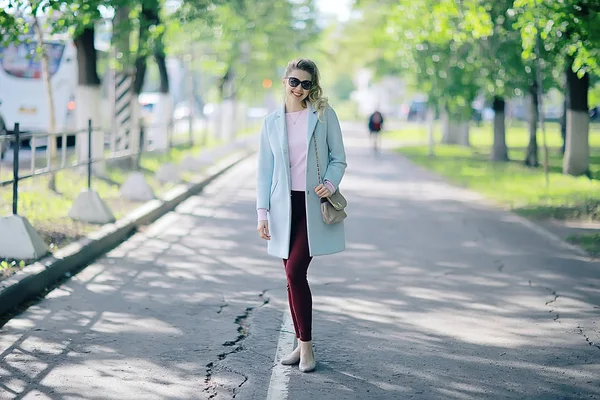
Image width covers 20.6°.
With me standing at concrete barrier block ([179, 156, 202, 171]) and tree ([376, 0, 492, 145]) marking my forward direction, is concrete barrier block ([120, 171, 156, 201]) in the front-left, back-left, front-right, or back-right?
back-right

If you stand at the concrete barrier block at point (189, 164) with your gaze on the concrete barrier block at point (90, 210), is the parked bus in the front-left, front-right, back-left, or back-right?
back-right

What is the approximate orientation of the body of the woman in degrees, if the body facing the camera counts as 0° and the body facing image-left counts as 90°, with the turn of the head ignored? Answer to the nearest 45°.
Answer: approximately 0°

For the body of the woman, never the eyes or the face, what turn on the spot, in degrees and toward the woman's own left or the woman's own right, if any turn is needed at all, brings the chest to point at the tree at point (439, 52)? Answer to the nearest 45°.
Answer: approximately 180°
